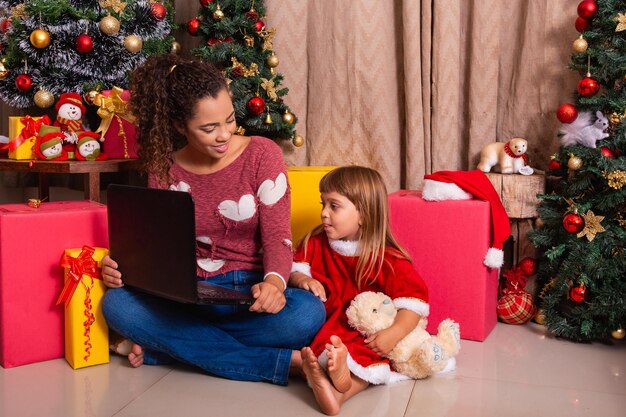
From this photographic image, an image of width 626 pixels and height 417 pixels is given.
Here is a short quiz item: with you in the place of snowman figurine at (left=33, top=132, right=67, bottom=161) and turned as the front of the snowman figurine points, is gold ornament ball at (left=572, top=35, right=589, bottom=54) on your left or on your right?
on your left

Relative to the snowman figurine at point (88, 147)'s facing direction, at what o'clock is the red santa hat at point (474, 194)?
The red santa hat is roughly at 10 o'clock from the snowman figurine.

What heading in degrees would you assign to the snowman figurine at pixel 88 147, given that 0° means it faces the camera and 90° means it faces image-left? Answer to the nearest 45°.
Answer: approximately 0°

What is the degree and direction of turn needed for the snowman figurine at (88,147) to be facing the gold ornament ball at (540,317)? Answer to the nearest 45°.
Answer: approximately 45° to its left

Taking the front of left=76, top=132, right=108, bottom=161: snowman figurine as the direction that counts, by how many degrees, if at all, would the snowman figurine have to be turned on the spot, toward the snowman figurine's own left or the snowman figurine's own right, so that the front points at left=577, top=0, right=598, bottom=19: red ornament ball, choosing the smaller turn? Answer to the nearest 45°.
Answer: approximately 45° to the snowman figurine's own left

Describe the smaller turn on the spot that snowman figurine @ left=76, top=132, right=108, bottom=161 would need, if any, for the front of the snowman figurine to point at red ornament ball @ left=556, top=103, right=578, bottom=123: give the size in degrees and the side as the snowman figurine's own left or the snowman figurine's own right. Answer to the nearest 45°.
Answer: approximately 45° to the snowman figurine's own left

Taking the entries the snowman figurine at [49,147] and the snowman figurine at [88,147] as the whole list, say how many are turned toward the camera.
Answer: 2
